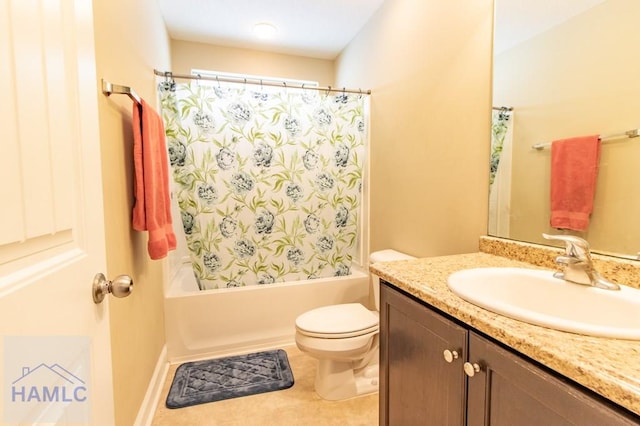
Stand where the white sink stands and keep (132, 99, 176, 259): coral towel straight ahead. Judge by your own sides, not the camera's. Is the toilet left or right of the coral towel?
right

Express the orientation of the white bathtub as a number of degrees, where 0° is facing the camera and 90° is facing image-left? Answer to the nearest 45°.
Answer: approximately 0°

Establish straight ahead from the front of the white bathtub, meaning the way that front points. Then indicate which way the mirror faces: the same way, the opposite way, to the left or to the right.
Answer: to the right

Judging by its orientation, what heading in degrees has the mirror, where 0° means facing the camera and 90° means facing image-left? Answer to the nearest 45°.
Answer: approximately 45°

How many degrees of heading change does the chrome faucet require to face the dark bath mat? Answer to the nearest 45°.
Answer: approximately 45° to its right

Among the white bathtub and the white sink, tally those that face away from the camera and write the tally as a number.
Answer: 0

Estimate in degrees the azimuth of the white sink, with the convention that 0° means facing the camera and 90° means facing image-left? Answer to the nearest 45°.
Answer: approximately 45°

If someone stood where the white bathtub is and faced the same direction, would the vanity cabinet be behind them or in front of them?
in front

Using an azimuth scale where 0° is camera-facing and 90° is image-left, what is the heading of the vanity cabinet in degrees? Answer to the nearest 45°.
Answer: approximately 45°

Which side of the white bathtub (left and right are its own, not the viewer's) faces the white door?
front

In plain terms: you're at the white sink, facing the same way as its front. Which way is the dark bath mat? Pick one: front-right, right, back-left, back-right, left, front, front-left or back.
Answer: front-right
